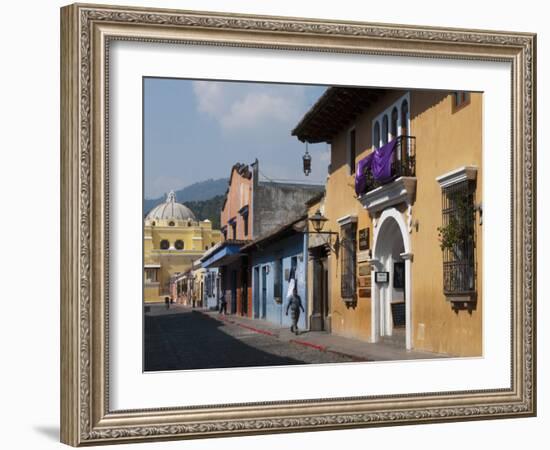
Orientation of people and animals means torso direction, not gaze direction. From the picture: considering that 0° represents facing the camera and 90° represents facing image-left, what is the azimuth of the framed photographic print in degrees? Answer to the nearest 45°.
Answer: approximately 315°
